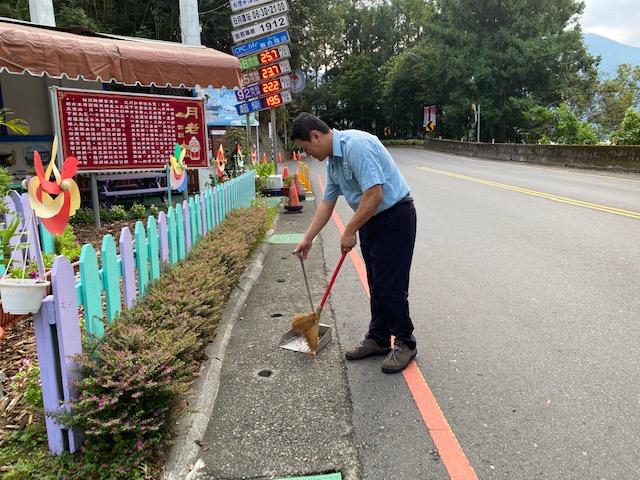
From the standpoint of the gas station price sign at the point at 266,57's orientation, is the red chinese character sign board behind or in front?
in front

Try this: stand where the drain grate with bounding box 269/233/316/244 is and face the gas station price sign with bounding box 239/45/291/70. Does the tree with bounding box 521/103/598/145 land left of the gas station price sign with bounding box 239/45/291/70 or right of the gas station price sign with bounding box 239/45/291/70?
right

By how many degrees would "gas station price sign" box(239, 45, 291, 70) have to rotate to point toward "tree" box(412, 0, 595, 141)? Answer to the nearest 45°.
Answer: approximately 135° to its left

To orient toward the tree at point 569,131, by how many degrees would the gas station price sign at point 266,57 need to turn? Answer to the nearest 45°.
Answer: approximately 135° to its left

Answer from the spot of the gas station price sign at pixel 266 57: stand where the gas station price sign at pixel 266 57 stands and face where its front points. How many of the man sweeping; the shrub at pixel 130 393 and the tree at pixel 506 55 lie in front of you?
2

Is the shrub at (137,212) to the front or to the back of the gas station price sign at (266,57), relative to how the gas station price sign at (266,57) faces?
to the front

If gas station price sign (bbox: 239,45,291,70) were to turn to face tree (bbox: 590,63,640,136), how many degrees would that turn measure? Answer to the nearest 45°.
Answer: approximately 135° to its left

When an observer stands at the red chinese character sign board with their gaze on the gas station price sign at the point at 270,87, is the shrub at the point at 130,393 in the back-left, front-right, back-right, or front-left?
back-right

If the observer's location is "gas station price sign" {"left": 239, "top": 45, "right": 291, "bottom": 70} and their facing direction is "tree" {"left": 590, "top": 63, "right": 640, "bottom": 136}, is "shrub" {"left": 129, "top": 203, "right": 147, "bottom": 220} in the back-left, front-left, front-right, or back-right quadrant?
back-right

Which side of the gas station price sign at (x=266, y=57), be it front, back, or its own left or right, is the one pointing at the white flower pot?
front

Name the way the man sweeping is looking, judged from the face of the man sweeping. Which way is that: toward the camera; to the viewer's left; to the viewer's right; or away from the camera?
to the viewer's left

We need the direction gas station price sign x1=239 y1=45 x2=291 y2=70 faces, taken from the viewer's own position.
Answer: facing the viewer

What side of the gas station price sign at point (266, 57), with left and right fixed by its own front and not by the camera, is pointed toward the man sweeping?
front

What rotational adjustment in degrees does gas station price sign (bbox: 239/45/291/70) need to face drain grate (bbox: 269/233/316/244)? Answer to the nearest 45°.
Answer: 0° — it already faces it

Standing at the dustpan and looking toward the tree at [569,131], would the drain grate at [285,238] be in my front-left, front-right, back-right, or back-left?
front-left

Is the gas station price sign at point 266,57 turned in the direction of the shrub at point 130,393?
yes
